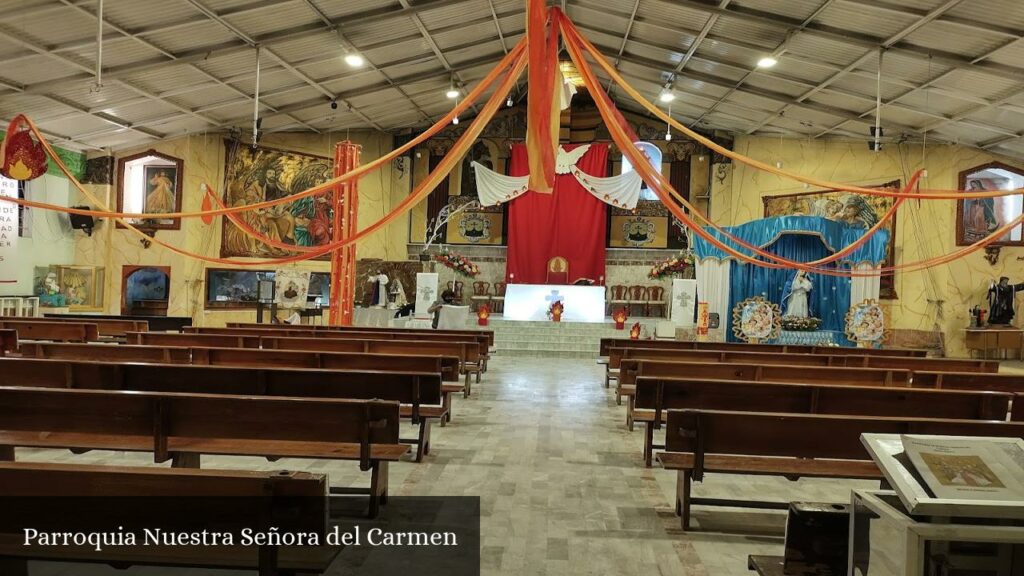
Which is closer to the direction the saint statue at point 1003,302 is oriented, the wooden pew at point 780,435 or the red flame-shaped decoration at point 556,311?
the wooden pew

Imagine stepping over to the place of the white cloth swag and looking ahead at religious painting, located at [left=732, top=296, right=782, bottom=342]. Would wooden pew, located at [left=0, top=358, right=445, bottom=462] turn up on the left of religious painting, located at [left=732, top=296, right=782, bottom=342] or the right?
right

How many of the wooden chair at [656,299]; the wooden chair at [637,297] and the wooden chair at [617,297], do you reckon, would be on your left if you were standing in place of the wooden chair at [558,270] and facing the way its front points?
3

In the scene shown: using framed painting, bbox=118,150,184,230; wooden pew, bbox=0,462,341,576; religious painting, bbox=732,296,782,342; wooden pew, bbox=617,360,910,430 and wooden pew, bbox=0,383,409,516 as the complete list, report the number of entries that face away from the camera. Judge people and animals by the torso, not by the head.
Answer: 3

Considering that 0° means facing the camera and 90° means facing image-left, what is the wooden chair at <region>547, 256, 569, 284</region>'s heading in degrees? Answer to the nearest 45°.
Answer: approximately 0°

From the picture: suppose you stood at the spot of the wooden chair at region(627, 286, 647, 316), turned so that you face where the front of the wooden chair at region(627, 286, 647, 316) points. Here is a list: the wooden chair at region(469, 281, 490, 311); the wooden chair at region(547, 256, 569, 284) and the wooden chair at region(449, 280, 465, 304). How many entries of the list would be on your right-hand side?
3

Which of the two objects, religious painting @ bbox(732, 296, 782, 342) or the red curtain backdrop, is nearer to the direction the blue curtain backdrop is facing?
the religious painting

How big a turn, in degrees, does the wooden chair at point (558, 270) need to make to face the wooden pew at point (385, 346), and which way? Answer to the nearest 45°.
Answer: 0° — it already faces it

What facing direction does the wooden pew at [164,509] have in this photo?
away from the camera

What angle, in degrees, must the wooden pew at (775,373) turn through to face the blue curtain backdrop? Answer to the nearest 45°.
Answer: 0° — it already faces it
